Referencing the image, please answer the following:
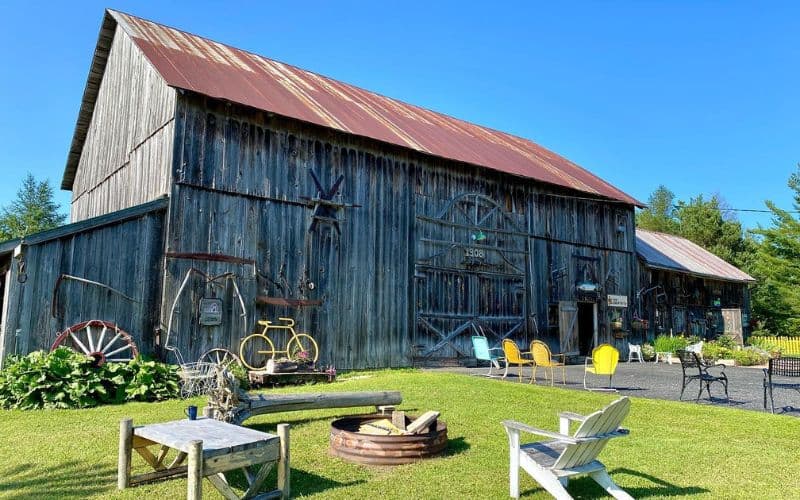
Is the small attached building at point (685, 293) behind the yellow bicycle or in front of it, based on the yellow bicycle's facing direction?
in front

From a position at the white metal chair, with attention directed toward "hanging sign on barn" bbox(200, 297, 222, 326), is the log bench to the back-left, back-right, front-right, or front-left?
front-left

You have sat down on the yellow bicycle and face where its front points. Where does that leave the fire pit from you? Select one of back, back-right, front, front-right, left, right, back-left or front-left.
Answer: right

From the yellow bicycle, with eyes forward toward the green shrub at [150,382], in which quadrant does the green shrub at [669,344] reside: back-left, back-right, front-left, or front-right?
back-left

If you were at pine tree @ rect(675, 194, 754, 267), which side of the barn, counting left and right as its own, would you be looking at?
left

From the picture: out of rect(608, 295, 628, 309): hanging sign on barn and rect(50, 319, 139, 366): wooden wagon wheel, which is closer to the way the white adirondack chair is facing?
the wooden wagon wheel

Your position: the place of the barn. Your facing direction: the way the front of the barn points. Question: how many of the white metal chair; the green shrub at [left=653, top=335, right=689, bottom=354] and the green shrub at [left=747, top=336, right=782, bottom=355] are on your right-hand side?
0

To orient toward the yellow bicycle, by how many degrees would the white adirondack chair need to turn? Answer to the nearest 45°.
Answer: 0° — it already faces it

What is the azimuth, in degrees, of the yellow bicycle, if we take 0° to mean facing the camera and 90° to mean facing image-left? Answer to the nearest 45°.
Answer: approximately 270°

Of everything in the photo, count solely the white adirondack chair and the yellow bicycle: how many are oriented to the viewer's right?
1
